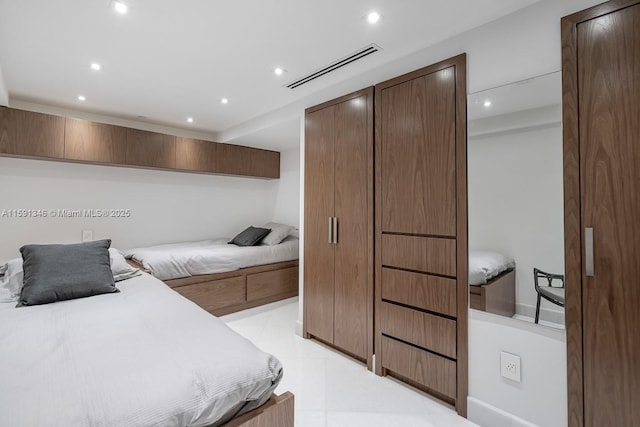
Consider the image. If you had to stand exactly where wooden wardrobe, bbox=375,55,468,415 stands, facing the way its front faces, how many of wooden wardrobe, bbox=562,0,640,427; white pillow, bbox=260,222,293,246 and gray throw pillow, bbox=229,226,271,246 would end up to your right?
2

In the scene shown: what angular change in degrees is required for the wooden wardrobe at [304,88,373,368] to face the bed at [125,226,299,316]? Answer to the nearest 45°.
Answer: approximately 90° to its right

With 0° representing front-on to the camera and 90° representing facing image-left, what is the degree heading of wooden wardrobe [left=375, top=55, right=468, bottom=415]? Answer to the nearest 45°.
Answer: approximately 45°

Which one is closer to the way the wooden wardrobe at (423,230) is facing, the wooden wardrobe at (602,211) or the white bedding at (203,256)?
the white bedding

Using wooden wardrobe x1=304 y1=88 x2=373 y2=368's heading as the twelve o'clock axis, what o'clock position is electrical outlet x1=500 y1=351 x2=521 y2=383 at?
The electrical outlet is roughly at 9 o'clock from the wooden wardrobe.

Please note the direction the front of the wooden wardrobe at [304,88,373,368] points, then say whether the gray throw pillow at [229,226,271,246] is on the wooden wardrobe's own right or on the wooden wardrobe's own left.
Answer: on the wooden wardrobe's own right

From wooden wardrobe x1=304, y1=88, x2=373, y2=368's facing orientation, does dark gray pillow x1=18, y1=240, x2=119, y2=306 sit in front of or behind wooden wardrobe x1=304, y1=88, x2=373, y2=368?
in front

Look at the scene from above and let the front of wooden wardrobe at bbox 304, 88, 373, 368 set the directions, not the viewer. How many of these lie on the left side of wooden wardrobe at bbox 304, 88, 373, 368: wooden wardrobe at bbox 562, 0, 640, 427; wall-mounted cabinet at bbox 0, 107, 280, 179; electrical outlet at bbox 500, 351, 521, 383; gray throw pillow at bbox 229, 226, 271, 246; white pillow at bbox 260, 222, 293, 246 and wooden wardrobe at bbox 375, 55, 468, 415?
3

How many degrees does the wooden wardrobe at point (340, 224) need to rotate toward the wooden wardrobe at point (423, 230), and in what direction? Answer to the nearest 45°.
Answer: approximately 90° to its left

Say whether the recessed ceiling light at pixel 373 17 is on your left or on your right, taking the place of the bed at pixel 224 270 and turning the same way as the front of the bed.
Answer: on your left

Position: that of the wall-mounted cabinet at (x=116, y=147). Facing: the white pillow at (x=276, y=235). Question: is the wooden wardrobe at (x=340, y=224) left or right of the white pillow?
right
